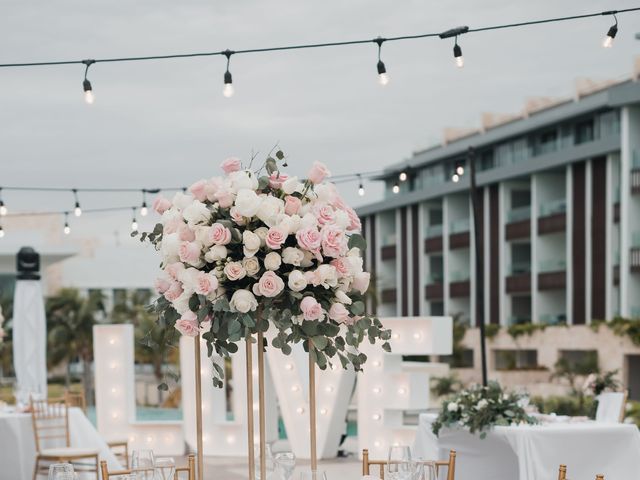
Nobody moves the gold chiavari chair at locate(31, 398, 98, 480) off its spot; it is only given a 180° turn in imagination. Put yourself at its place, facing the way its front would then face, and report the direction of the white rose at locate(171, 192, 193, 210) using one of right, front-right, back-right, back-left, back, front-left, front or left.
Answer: back-left

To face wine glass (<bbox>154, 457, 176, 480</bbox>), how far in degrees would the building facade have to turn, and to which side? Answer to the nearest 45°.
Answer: approximately 45° to its left

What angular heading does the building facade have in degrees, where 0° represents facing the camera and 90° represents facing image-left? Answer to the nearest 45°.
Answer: approximately 45°
